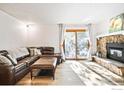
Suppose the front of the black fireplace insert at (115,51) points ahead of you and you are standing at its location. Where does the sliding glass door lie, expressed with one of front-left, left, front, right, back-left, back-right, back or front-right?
right

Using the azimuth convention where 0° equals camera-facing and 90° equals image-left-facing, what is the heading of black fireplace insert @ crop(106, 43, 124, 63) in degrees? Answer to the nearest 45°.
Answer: approximately 45°

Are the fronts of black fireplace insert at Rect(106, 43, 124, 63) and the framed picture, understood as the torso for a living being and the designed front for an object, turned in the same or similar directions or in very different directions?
same or similar directions

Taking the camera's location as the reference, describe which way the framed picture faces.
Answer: facing the viewer and to the left of the viewer

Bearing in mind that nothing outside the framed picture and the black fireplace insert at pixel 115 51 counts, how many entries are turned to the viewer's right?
0

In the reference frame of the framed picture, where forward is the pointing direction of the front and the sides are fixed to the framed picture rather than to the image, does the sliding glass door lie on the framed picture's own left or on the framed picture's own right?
on the framed picture's own right
